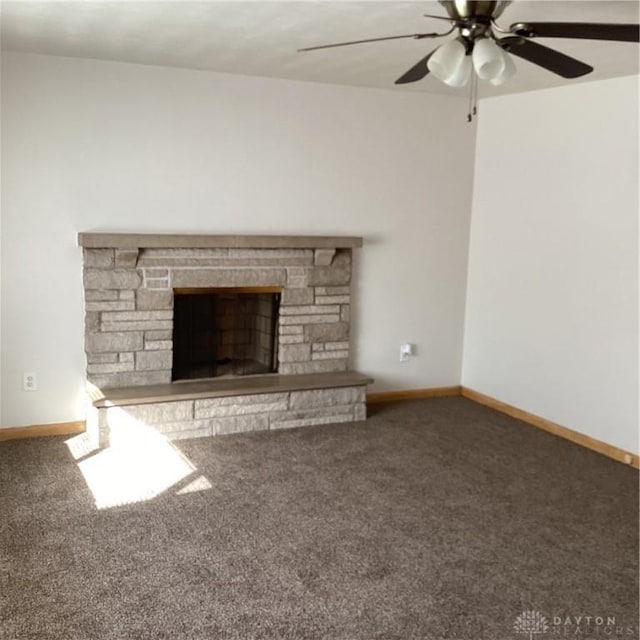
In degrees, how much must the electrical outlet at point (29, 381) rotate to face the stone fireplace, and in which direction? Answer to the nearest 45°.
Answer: approximately 90° to its left

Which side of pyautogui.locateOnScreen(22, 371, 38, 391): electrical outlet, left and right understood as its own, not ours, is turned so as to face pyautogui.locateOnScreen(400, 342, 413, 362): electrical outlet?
left

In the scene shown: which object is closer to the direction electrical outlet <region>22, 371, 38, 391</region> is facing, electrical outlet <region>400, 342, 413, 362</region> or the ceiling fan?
the ceiling fan

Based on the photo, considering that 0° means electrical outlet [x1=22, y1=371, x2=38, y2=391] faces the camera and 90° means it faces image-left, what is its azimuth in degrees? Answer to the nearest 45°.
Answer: approximately 0°

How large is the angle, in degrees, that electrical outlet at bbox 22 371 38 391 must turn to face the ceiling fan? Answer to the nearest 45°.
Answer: approximately 45° to its left

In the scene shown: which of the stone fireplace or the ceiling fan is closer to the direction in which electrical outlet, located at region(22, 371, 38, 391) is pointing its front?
the ceiling fan

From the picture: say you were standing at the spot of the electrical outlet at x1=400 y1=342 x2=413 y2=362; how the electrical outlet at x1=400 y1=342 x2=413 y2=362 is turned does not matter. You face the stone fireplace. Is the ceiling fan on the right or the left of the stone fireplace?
left
